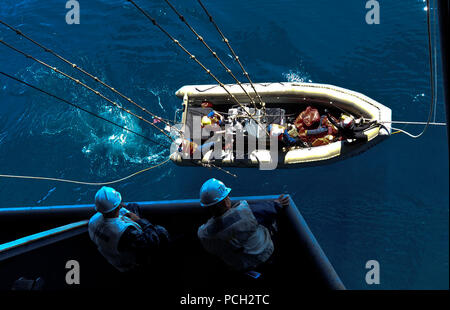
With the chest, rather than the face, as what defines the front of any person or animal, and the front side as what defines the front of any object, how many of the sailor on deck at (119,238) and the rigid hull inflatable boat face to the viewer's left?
0

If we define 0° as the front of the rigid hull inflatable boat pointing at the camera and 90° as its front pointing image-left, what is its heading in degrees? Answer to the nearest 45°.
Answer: approximately 270°

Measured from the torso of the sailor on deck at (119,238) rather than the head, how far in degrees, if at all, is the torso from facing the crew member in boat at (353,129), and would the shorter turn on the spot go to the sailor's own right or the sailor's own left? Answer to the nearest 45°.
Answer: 0° — they already face them

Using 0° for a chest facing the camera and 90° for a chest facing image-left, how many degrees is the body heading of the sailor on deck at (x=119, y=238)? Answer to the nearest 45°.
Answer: approximately 225°

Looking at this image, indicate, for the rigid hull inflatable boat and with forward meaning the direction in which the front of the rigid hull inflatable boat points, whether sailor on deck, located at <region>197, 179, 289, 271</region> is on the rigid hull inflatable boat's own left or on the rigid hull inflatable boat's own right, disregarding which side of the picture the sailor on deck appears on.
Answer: on the rigid hull inflatable boat's own right

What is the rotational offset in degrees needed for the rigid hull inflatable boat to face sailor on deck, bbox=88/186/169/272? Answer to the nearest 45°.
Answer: approximately 90° to its right

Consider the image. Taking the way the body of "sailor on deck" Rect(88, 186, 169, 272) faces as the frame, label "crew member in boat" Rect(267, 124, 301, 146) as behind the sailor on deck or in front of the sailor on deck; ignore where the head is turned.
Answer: in front

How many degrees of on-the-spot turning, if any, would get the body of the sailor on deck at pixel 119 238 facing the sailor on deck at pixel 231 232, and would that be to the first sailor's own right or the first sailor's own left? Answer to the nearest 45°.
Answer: approximately 90° to the first sailor's own right
